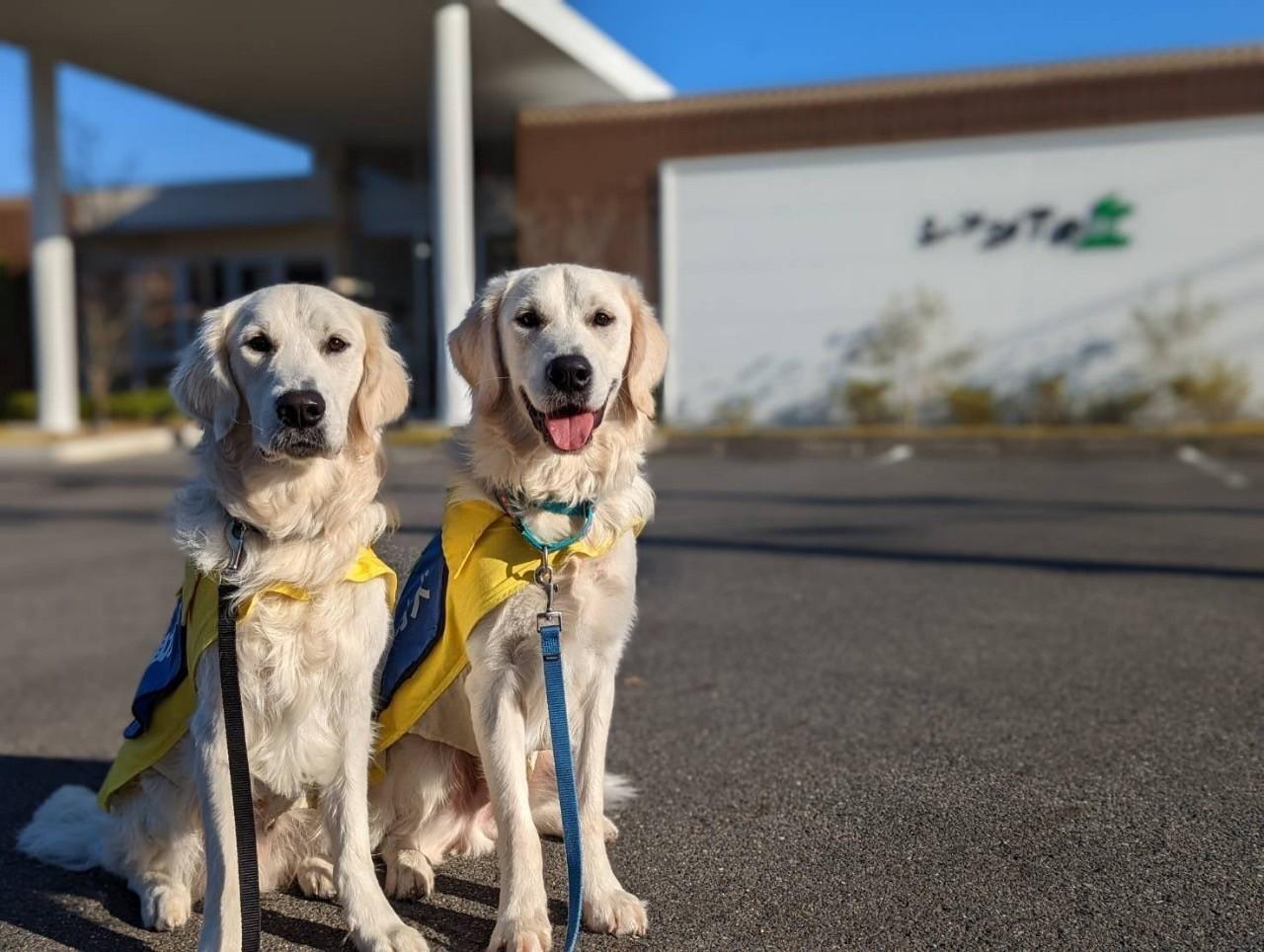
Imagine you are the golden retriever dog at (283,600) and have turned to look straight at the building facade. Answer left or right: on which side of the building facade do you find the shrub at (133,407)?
left

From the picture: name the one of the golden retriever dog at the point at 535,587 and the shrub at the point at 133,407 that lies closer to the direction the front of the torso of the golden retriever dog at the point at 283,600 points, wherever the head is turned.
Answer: the golden retriever dog

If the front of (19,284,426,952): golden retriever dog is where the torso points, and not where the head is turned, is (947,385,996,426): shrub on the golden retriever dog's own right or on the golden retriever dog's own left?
on the golden retriever dog's own left

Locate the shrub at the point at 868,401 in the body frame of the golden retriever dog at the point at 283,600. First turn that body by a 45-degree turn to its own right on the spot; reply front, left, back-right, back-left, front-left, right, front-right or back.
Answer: back

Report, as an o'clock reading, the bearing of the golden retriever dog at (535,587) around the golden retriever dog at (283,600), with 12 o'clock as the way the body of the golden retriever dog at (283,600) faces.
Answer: the golden retriever dog at (535,587) is roughly at 9 o'clock from the golden retriever dog at (283,600).

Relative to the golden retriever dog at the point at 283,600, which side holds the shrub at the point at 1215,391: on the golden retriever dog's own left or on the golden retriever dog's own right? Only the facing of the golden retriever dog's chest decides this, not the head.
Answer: on the golden retriever dog's own left

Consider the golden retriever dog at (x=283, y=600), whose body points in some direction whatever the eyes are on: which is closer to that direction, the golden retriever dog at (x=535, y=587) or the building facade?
the golden retriever dog

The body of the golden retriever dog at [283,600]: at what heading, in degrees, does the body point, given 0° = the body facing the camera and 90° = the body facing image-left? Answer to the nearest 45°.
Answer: approximately 0°

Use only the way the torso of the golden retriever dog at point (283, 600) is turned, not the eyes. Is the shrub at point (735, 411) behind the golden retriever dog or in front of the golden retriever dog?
behind

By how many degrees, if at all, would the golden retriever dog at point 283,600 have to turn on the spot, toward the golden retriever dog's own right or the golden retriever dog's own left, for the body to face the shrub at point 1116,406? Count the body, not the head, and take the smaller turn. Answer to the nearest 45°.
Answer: approximately 135° to the golden retriever dog's own left
